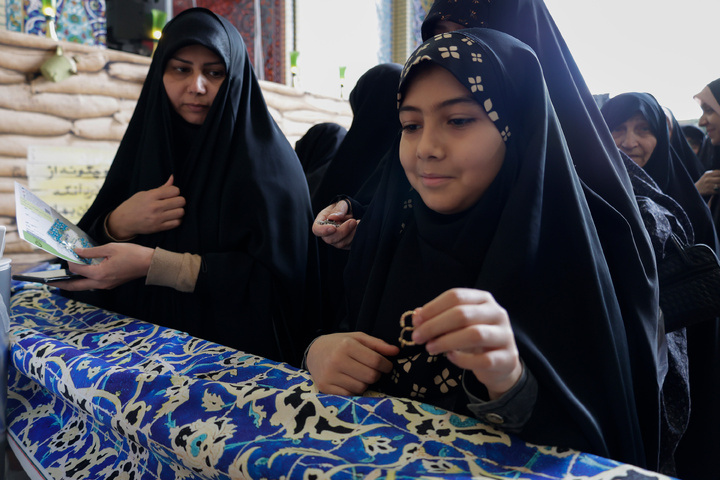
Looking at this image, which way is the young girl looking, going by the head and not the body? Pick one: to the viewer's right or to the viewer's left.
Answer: to the viewer's left

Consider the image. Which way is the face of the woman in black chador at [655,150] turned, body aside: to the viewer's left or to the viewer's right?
to the viewer's left

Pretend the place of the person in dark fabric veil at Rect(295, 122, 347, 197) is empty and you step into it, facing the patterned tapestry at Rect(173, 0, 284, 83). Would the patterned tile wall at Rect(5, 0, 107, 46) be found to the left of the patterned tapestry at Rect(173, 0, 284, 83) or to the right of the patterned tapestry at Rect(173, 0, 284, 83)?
left

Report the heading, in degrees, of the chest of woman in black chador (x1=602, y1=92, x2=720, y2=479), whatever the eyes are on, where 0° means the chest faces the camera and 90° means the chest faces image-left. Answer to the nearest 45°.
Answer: approximately 45°

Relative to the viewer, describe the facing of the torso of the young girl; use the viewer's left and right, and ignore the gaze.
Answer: facing the viewer and to the left of the viewer

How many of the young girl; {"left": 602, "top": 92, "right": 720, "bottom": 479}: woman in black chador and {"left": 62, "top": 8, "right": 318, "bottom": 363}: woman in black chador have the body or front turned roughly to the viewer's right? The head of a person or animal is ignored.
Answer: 0

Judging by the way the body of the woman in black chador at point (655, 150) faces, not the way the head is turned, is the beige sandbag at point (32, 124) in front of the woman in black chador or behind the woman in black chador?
in front

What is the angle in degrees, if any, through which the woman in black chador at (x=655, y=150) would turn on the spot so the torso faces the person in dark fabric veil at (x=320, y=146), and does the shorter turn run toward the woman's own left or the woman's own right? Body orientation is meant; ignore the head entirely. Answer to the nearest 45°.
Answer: approximately 45° to the woman's own right

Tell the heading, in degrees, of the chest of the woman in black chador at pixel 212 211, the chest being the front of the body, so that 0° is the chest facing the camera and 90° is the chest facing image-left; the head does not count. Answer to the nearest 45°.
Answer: approximately 45°

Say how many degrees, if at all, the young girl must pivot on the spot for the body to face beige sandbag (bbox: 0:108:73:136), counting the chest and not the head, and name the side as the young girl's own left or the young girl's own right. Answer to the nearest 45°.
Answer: approximately 90° to the young girl's own right

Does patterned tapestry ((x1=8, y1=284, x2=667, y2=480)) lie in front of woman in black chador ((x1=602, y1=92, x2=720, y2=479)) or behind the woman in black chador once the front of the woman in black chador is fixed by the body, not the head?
in front
